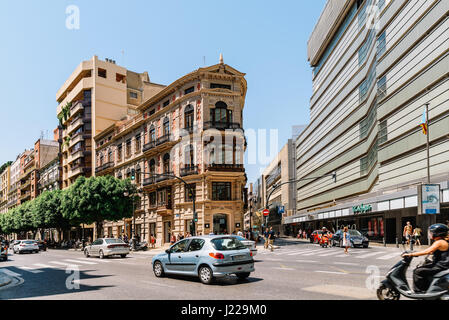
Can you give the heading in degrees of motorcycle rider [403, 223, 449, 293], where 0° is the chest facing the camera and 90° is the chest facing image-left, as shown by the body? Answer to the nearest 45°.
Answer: approximately 90°

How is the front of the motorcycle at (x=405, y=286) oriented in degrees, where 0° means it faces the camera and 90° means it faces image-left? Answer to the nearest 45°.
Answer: approximately 90°

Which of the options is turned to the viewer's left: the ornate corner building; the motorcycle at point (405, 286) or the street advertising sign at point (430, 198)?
the motorcycle

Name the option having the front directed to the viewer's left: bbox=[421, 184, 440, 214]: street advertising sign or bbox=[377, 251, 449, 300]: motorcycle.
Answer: the motorcycle

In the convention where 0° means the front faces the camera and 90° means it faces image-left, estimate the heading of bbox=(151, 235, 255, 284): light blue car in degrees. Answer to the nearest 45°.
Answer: approximately 135°

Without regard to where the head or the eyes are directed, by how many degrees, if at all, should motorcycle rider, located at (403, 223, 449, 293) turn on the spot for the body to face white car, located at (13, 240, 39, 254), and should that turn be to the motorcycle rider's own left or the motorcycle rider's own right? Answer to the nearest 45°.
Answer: approximately 45° to the motorcycle rider's own right

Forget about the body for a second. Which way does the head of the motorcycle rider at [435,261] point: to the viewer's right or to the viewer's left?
to the viewer's left

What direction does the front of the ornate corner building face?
toward the camera

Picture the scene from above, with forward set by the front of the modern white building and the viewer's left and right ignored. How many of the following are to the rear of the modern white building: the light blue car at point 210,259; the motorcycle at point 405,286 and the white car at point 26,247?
0

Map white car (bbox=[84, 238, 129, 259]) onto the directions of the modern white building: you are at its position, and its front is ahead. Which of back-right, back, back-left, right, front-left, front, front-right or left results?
front

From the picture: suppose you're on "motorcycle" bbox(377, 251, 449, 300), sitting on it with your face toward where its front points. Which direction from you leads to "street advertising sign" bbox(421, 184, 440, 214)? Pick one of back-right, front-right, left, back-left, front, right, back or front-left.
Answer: right

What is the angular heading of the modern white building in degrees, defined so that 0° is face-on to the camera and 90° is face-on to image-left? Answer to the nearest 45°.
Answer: approximately 45°
